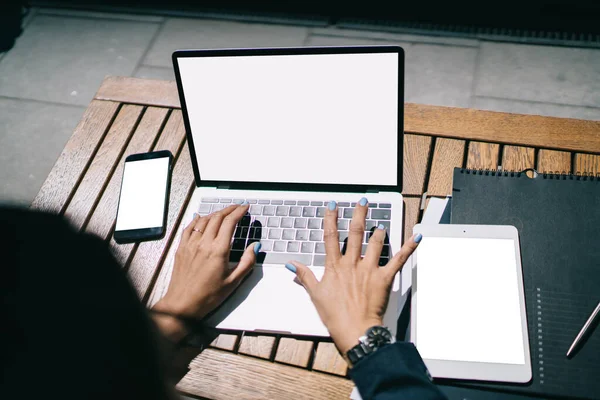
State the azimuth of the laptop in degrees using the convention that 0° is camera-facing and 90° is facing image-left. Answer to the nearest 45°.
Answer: approximately 0°

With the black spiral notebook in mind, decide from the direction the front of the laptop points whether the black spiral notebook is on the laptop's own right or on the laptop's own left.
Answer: on the laptop's own left

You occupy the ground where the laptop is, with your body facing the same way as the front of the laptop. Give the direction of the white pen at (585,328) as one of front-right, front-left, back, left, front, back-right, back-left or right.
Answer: left
